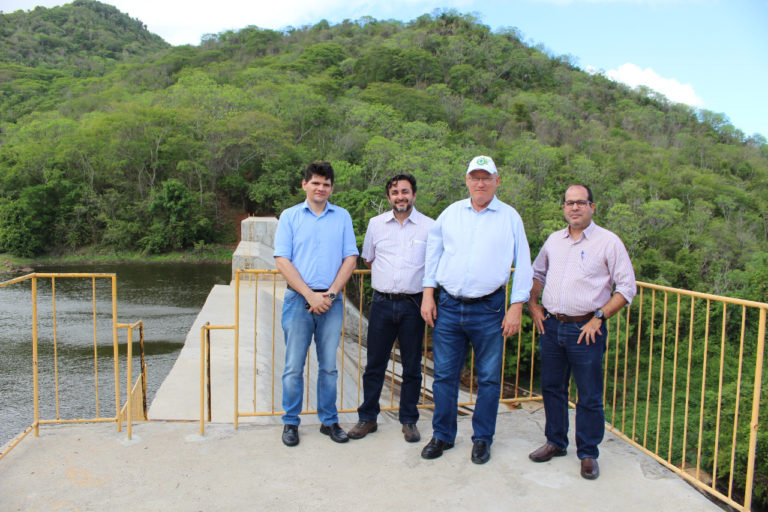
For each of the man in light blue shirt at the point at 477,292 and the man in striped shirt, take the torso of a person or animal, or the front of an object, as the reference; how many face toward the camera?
2

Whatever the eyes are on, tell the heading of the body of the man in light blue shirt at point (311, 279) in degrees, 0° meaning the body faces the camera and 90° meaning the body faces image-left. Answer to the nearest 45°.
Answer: approximately 0°

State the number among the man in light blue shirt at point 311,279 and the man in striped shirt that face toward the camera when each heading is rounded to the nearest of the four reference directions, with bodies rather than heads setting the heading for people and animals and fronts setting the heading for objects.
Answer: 2

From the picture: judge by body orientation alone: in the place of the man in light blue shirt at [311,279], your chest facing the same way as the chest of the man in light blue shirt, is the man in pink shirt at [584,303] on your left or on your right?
on your left
